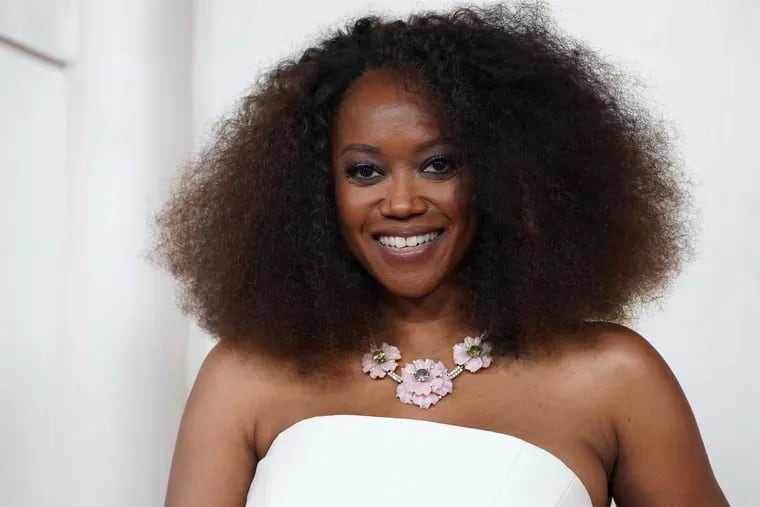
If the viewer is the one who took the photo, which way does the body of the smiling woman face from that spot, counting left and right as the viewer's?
facing the viewer
